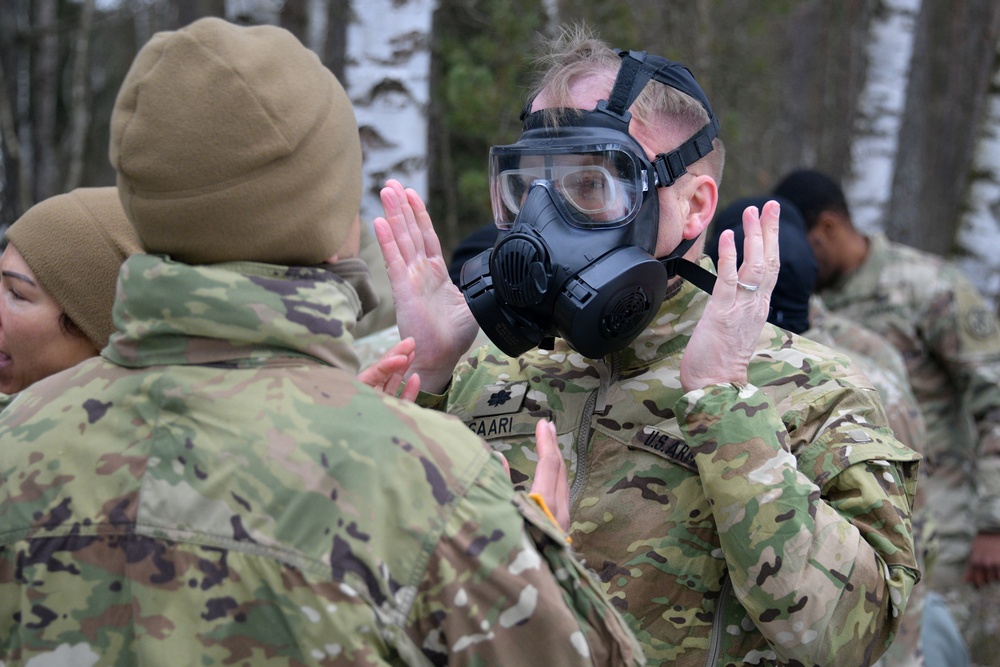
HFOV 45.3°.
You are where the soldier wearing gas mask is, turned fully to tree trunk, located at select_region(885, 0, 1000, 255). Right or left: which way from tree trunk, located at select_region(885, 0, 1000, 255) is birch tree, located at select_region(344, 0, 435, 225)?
left

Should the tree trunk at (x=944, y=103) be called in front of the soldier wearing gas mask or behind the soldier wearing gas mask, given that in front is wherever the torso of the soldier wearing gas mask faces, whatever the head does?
behind

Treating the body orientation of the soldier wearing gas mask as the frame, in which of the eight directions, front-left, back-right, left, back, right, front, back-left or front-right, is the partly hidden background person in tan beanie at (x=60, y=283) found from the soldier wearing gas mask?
front-right

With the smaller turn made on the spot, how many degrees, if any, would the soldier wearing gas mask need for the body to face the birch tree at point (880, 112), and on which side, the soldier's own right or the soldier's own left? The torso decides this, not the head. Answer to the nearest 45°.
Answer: approximately 135° to the soldier's own right

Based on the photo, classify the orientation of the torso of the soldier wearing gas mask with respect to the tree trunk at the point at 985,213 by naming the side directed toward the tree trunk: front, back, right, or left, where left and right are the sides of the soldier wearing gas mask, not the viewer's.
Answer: back

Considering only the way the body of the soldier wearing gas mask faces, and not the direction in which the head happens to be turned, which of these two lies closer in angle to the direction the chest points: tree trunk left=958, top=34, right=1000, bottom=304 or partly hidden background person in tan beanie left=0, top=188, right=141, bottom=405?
the partly hidden background person in tan beanie

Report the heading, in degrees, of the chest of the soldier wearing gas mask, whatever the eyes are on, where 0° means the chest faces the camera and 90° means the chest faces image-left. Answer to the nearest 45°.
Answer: approximately 45°

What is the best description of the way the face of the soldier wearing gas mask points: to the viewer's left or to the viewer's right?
to the viewer's left
